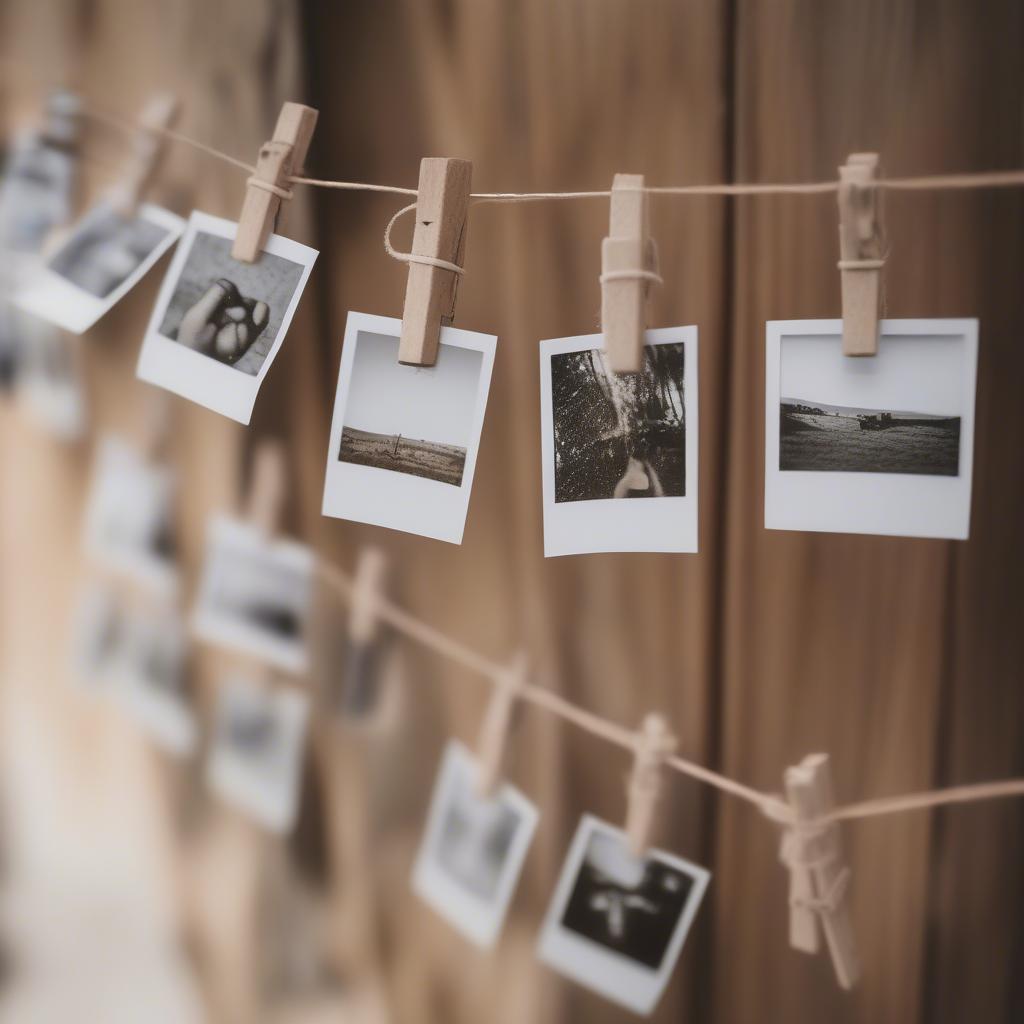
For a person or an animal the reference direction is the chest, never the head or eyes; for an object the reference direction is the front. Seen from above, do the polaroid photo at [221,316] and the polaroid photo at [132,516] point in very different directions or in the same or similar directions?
same or similar directions

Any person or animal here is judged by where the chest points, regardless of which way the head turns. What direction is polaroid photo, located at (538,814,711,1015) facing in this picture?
toward the camera

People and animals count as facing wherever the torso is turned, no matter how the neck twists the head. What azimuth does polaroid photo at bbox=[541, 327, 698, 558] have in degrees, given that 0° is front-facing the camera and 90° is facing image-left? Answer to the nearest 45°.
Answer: approximately 0°

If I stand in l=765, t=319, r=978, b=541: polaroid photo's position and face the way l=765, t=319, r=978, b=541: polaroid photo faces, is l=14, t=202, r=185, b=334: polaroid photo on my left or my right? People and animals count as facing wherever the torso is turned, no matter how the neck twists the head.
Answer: on my right

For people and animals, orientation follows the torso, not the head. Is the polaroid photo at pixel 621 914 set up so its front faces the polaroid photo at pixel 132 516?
no

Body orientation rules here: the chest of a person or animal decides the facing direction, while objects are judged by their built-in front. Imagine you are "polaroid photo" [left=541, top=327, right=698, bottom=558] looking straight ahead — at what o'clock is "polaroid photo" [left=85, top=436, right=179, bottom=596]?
"polaroid photo" [left=85, top=436, right=179, bottom=596] is roughly at 4 o'clock from "polaroid photo" [left=541, top=327, right=698, bottom=558].

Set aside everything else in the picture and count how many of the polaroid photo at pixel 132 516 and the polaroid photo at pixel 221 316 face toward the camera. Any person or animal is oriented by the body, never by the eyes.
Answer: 2

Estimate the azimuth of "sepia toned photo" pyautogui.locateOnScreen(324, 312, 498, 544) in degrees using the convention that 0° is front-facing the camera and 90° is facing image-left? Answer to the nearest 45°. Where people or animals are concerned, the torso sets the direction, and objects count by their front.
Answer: approximately 0°

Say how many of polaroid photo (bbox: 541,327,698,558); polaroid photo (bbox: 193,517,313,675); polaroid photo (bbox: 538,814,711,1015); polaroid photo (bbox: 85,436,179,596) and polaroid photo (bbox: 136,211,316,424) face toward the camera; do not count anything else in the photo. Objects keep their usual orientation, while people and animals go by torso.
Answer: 5

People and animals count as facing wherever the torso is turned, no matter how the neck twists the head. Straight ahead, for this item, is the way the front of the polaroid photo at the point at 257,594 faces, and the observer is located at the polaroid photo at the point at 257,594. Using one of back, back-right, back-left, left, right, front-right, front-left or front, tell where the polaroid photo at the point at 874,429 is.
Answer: front-left

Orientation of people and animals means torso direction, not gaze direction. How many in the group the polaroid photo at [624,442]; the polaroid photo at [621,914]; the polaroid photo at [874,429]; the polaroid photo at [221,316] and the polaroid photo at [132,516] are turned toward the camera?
5

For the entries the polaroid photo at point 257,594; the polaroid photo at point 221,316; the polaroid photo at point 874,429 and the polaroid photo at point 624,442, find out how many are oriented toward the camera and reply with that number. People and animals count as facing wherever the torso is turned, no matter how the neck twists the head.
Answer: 4
